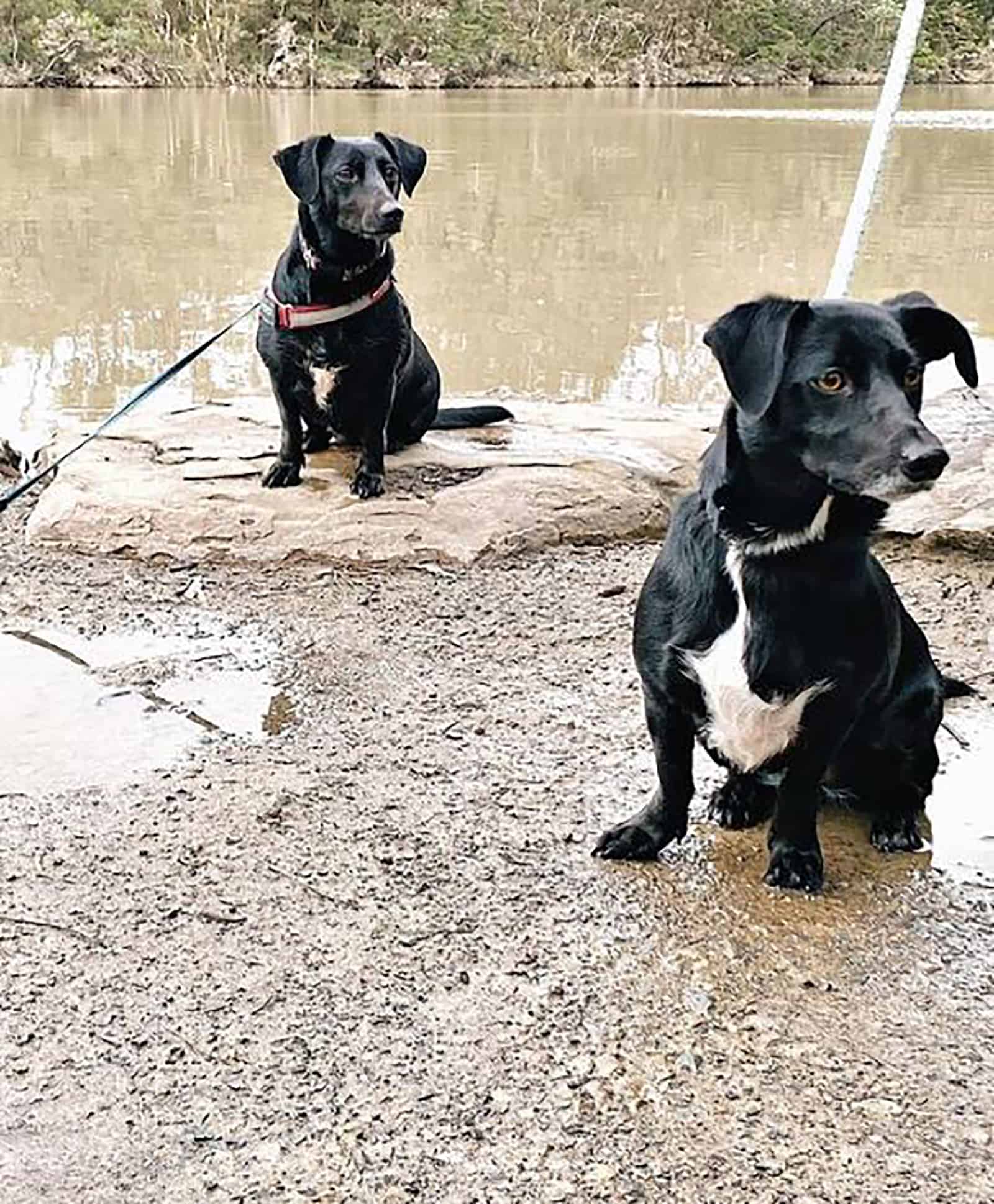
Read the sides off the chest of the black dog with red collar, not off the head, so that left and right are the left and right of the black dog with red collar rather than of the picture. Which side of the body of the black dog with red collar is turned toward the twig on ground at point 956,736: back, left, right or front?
left

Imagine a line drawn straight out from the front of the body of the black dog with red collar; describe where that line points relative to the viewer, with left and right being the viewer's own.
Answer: facing the viewer and to the left of the viewer

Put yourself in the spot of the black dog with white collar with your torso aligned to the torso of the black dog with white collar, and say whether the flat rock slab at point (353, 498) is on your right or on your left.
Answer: on your right

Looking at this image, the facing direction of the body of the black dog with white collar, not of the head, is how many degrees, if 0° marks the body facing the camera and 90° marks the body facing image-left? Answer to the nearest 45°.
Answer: approximately 45°

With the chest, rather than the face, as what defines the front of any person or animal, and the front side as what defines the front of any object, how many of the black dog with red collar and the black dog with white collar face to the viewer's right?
0

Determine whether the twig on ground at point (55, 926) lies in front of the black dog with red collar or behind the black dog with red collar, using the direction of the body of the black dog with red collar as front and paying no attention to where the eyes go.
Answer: in front

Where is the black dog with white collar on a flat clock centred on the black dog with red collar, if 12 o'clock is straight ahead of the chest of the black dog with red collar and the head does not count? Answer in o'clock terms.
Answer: The black dog with white collar is roughly at 10 o'clock from the black dog with red collar.

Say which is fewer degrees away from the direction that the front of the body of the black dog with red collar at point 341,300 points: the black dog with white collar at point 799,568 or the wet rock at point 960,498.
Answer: the black dog with white collar

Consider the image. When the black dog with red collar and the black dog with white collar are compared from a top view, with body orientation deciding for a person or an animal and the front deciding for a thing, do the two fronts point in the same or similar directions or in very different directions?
same or similar directions

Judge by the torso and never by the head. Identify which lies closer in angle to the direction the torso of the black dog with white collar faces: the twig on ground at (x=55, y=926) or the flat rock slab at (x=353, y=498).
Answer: the twig on ground
